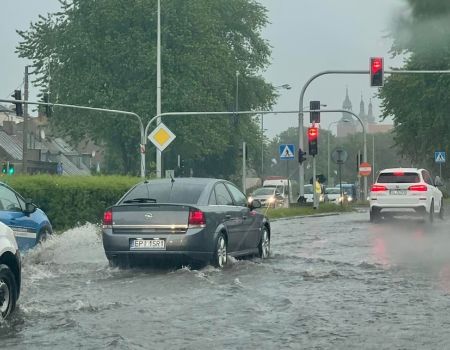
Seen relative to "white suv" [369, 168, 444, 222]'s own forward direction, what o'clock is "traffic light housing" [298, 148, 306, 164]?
The traffic light housing is roughly at 11 o'clock from the white suv.

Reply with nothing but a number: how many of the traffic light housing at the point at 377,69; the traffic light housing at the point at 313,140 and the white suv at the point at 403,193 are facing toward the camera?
2

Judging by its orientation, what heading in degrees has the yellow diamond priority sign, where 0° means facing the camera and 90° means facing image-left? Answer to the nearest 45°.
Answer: approximately 0°

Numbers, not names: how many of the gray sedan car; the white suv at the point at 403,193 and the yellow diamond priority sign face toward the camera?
1

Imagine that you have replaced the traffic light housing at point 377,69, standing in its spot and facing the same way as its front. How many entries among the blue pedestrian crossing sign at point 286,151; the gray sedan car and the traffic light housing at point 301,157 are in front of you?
1

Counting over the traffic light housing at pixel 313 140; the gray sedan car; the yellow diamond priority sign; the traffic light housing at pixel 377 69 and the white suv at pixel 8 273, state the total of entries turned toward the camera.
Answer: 3

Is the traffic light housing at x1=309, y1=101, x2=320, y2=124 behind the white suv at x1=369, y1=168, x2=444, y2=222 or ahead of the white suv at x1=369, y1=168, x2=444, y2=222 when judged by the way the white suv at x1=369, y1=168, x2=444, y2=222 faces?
ahead
